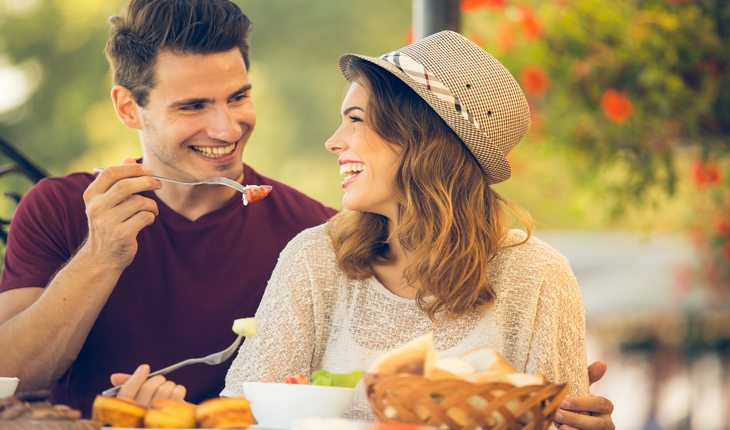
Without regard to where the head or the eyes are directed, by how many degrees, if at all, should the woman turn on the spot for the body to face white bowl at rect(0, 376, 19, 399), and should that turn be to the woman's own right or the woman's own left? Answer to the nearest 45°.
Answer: approximately 45° to the woman's own right

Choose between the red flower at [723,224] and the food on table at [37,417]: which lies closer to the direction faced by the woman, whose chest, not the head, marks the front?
the food on table

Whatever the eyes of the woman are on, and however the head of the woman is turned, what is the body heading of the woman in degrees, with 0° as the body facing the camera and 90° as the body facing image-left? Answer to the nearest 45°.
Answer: approximately 0°

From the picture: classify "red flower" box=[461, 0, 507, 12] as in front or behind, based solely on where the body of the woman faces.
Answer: behind

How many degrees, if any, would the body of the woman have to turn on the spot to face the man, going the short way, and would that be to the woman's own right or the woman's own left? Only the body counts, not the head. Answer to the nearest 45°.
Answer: approximately 135° to the woman's own right

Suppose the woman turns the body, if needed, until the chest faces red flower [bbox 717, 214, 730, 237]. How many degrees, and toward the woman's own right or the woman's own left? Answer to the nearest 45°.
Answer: approximately 135° to the woman's own left

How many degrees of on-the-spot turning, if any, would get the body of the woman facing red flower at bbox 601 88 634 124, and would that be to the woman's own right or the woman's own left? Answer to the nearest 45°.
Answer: approximately 135° to the woman's own left

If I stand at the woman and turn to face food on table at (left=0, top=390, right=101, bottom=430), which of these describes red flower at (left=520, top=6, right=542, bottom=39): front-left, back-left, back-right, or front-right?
back-right

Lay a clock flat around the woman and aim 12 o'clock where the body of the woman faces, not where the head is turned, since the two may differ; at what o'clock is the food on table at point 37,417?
The food on table is roughly at 1 o'clock from the woman.
